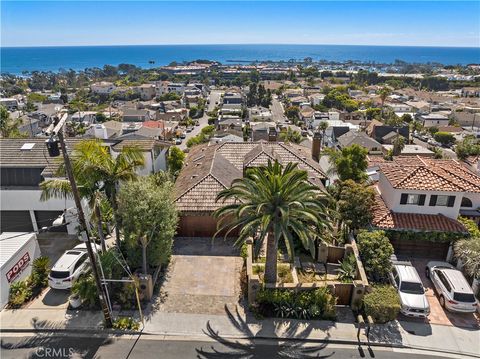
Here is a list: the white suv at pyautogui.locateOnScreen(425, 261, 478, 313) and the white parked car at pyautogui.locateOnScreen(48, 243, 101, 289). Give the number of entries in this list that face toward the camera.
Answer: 0

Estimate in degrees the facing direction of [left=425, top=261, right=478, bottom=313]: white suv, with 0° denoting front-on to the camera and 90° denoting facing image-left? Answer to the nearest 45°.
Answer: approximately 135°

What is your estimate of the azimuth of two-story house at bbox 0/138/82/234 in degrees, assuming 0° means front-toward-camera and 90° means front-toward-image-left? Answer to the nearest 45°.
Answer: approximately 0°

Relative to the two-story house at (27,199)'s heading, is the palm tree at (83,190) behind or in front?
in front

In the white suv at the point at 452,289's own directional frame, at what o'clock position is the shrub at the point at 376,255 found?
The shrub is roughly at 10 o'clock from the white suv.

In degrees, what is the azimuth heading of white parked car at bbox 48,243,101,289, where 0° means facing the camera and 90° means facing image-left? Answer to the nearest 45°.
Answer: approximately 225°

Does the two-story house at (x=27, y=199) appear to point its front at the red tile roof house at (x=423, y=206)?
no

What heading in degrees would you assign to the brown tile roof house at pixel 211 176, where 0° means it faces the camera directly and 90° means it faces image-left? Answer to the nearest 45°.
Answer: approximately 0°

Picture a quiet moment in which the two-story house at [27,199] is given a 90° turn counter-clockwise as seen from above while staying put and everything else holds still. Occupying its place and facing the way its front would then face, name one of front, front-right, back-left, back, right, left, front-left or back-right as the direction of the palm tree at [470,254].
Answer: front-right

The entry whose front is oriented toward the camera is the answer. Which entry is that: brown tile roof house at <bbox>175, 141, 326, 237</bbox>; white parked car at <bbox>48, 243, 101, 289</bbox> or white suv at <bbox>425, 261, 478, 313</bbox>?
the brown tile roof house

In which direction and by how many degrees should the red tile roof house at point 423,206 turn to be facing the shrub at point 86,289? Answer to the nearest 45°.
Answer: approximately 45° to its right

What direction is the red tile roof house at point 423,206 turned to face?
toward the camera

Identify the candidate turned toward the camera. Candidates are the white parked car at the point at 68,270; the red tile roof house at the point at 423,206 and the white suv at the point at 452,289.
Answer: the red tile roof house

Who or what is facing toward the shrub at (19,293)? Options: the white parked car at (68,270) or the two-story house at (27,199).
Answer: the two-story house

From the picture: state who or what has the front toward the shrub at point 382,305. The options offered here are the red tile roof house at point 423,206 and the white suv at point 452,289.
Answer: the red tile roof house

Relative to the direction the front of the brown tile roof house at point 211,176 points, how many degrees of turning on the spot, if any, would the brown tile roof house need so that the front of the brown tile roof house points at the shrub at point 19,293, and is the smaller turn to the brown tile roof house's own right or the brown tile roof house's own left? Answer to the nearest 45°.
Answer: approximately 45° to the brown tile roof house's own right

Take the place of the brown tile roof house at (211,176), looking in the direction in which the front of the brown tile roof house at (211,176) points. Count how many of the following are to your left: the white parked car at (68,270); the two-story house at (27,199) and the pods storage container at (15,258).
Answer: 0
